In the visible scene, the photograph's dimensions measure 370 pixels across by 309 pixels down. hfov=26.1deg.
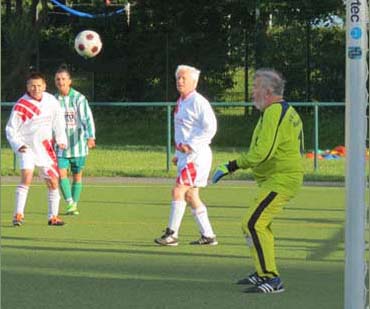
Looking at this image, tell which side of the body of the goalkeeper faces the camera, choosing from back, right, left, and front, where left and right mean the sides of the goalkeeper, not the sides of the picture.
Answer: left

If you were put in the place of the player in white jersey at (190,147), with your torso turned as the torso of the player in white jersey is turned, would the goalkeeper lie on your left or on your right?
on your left

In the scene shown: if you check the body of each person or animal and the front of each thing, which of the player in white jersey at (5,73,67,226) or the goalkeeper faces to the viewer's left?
the goalkeeper

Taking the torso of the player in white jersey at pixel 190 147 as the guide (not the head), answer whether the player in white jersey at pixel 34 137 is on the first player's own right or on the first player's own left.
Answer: on the first player's own right

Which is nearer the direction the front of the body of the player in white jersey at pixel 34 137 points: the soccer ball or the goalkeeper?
the goalkeeper

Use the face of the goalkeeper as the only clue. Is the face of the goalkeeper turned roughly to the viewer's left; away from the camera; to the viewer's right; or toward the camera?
to the viewer's left

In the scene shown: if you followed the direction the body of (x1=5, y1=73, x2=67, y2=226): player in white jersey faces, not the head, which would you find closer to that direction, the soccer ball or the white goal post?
the white goal post

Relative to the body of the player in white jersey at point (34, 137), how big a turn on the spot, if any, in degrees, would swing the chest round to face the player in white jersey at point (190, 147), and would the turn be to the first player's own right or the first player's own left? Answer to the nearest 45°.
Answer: approximately 45° to the first player's own left

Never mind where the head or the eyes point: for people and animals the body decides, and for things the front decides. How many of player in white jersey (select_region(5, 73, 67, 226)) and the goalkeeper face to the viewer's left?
1
